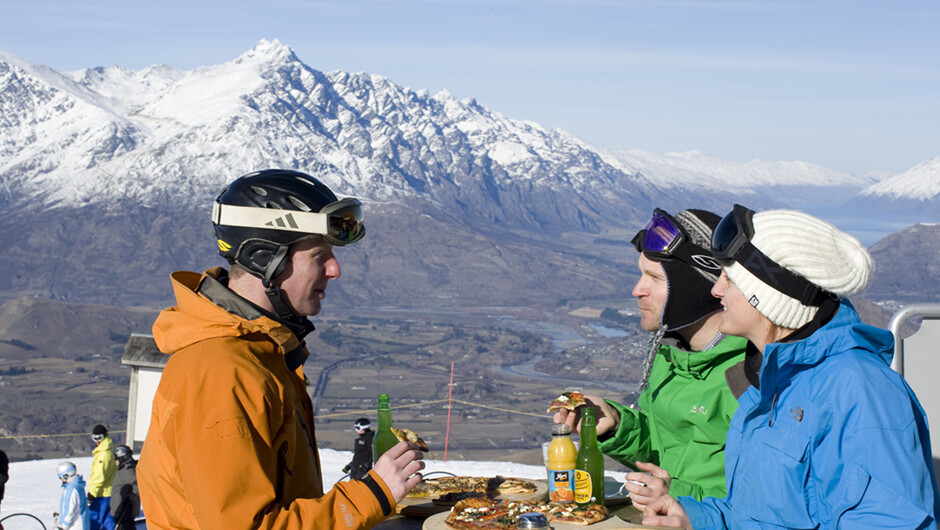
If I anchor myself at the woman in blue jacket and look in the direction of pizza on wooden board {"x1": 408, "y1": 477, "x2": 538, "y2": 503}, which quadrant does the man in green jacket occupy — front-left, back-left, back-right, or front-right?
front-right

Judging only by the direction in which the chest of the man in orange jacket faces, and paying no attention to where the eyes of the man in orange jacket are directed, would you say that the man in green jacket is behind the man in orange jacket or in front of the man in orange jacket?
in front

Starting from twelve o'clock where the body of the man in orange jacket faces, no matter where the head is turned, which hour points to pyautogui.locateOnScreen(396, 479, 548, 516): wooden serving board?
The wooden serving board is roughly at 10 o'clock from the man in orange jacket.

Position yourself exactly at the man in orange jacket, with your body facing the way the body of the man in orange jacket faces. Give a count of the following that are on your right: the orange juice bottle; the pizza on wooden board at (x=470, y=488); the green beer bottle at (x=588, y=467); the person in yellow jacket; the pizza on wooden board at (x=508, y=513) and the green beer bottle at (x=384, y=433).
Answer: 0

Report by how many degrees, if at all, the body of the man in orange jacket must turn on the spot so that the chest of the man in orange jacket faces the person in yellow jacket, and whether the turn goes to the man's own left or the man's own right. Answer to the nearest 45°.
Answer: approximately 90° to the man's own left

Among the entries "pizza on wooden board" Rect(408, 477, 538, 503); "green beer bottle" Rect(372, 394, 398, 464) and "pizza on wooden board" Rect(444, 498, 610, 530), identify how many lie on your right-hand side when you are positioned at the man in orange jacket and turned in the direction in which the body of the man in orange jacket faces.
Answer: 0

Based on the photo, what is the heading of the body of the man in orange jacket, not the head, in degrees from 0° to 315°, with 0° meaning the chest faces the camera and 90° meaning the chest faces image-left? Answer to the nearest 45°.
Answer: approximately 270°

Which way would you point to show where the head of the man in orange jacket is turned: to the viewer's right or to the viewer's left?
to the viewer's right

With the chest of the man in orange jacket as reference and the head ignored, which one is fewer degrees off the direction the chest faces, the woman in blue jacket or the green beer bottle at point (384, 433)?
the woman in blue jacket

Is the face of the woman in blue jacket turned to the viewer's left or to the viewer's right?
to the viewer's left

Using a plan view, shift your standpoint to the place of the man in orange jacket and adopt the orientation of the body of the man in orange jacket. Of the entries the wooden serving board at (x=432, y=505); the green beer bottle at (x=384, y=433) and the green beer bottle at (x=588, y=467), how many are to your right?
0

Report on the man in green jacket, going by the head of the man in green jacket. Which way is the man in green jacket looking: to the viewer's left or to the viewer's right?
to the viewer's left

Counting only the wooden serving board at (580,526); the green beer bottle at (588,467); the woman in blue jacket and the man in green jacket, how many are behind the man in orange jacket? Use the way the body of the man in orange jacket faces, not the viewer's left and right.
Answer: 0

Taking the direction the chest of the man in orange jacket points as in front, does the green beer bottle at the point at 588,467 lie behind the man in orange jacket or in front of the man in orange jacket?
in front
